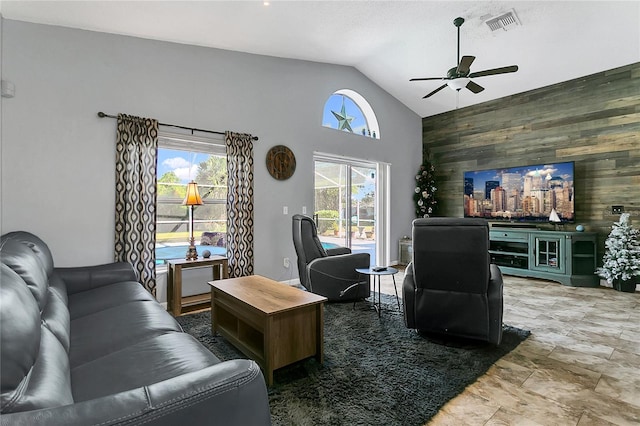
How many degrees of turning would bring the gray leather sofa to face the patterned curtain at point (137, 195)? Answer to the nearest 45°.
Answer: approximately 90° to its left

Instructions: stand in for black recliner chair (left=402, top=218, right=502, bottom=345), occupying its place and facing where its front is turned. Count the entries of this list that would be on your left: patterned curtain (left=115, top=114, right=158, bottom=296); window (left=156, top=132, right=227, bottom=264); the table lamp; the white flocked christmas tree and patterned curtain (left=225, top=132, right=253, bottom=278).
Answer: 4

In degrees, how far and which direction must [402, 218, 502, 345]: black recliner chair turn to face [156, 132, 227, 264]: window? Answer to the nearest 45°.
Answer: approximately 90° to its left

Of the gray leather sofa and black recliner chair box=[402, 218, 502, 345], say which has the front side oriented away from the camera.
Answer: the black recliner chair

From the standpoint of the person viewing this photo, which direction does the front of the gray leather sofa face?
facing to the right of the viewer

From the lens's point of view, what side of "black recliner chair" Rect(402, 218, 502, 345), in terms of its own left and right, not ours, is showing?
back

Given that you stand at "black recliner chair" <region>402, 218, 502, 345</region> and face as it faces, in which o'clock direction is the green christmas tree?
The green christmas tree is roughly at 12 o'clock from the black recliner chair.

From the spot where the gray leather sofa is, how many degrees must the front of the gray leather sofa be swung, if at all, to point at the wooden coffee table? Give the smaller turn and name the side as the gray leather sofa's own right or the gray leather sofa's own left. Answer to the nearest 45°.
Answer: approximately 45° to the gray leather sofa's own left

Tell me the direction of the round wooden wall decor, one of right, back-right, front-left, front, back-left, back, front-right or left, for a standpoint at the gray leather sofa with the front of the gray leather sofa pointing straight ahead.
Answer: front-left

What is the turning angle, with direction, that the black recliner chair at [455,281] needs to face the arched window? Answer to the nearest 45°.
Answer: approximately 45° to its left

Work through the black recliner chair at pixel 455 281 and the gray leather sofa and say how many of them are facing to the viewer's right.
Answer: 1

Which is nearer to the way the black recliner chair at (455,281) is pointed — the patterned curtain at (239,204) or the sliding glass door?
the sliding glass door
